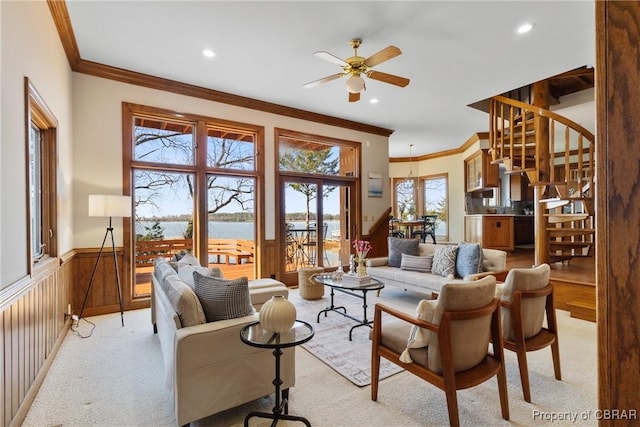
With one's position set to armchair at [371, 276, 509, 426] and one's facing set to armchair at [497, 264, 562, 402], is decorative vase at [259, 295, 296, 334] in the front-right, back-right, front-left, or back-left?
back-left

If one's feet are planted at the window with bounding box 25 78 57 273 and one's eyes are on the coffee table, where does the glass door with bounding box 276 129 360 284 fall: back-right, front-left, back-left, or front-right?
front-left

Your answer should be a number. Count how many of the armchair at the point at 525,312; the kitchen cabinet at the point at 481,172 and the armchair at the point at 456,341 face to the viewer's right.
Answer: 0

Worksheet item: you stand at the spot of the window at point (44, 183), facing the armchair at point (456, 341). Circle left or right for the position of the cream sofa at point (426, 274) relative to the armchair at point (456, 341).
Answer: left

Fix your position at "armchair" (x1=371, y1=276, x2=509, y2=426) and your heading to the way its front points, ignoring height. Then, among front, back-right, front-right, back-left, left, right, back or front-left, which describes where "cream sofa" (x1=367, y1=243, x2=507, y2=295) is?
front-right

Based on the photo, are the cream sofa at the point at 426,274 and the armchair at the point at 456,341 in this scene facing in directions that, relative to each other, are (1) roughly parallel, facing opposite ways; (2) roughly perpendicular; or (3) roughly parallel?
roughly perpendicular

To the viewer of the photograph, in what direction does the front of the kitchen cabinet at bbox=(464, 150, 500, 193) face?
facing the viewer and to the left of the viewer

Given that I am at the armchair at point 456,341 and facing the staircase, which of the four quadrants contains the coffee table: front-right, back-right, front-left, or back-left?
front-left

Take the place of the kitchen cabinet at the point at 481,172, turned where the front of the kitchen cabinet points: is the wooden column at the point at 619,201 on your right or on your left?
on your left

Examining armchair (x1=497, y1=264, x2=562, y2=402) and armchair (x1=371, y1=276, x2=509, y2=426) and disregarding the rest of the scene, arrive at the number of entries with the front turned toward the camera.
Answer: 0

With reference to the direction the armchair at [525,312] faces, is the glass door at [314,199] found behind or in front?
in front

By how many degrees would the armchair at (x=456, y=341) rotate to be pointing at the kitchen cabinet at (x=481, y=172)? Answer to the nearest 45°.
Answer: approximately 45° to its right

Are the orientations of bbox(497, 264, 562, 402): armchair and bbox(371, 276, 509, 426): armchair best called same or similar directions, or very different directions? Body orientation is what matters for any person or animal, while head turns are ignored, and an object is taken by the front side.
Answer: same or similar directions

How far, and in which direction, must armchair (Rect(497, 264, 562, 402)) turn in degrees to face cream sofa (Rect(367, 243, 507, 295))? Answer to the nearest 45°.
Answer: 0° — it already faces it
